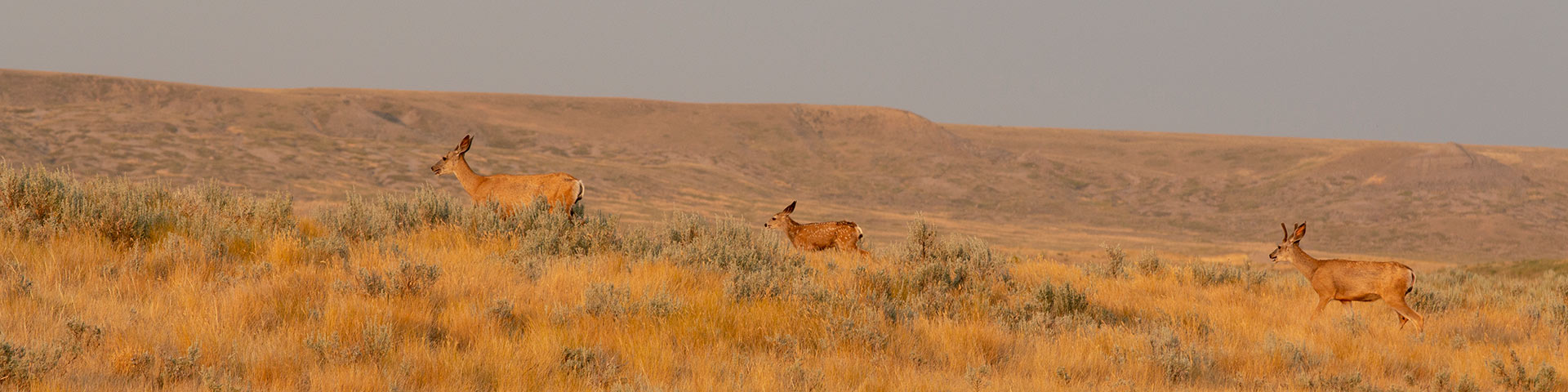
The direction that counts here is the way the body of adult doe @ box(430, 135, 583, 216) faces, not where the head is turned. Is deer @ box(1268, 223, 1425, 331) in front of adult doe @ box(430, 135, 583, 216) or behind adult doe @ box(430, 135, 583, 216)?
behind

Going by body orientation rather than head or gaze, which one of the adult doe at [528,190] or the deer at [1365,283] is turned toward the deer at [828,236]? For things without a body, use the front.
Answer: the deer at [1365,283]

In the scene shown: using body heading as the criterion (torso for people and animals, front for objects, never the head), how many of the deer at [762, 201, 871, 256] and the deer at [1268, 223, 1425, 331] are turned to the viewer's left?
2

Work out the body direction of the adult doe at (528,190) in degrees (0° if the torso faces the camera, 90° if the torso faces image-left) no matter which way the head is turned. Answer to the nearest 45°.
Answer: approximately 90°

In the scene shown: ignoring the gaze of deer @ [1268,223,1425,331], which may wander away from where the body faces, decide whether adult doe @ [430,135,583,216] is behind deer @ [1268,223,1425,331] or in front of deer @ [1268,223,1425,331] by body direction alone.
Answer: in front

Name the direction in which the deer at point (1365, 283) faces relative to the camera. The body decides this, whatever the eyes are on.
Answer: to the viewer's left

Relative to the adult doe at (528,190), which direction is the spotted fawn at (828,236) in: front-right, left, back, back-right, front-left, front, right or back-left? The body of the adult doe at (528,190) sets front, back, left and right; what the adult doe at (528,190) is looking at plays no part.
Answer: back

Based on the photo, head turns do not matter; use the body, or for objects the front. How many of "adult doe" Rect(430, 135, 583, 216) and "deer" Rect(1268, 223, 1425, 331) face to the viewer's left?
2

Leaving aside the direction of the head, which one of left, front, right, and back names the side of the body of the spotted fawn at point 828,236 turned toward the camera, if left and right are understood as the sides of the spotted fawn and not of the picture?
left
